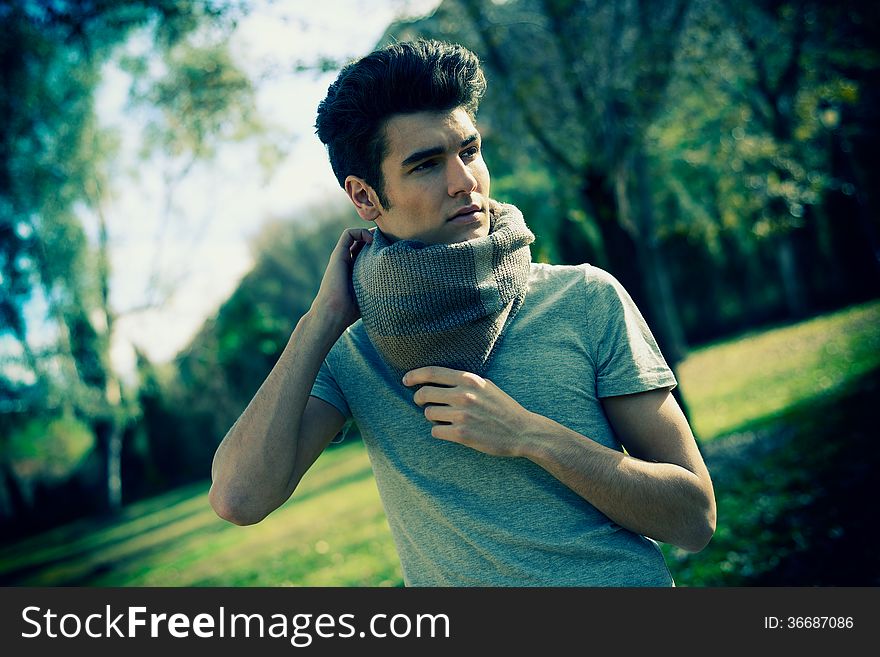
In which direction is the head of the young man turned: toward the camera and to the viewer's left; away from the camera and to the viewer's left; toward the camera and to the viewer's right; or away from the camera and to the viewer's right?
toward the camera and to the viewer's right

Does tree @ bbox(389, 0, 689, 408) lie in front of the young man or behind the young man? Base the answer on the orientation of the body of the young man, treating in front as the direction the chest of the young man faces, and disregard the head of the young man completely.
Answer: behind

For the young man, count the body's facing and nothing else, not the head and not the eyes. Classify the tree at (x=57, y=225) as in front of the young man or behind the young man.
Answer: behind

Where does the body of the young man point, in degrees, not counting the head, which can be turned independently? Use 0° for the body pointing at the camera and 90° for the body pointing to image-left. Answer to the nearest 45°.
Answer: approximately 0°
